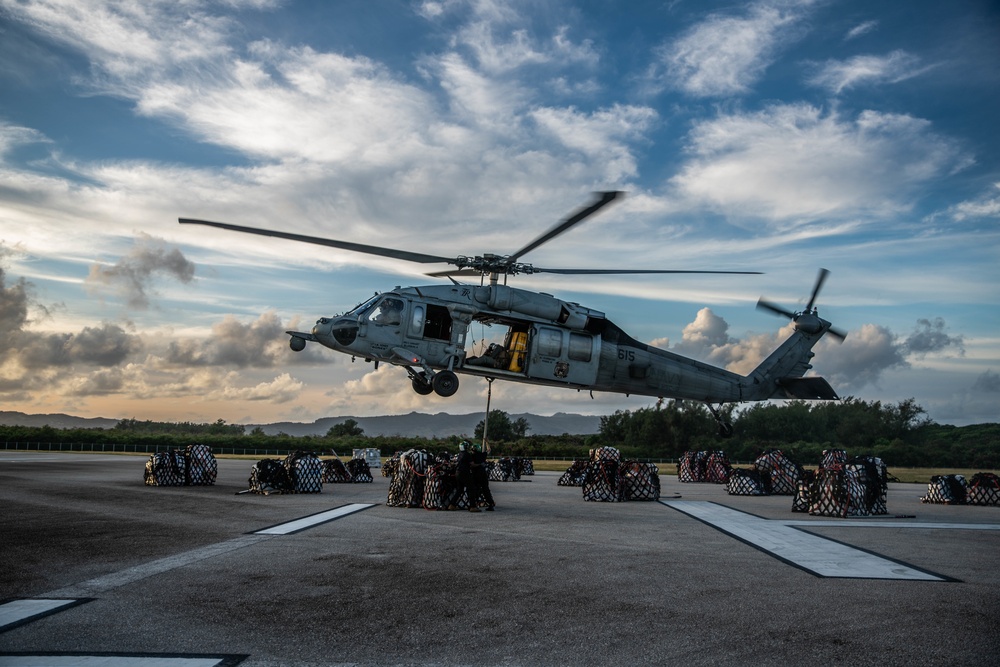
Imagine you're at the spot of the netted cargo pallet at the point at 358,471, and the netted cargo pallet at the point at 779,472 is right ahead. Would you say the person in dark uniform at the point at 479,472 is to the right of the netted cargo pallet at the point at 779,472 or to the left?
right

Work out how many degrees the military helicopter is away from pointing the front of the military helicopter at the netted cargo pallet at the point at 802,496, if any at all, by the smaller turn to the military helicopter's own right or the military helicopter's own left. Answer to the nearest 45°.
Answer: approximately 135° to the military helicopter's own left

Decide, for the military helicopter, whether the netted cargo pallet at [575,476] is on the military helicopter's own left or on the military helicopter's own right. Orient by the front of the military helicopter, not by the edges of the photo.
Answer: on the military helicopter's own right

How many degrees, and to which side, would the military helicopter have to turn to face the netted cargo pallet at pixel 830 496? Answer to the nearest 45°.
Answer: approximately 135° to its left

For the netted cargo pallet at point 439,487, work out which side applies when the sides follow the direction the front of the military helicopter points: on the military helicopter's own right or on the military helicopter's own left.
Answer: on the military helicopter's own left

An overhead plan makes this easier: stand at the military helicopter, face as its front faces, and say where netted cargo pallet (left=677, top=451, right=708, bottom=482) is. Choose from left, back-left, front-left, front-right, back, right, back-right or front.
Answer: back-right

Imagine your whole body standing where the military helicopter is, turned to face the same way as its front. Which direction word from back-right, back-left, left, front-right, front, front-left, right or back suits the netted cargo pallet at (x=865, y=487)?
back-left

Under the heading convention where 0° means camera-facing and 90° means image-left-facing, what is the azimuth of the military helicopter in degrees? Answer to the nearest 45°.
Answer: approximately 90°

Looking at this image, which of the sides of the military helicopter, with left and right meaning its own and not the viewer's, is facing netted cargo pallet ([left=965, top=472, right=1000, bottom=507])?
back

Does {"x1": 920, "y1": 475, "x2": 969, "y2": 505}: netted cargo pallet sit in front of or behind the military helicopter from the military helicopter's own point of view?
behind

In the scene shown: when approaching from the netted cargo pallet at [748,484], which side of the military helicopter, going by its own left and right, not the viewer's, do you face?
back
